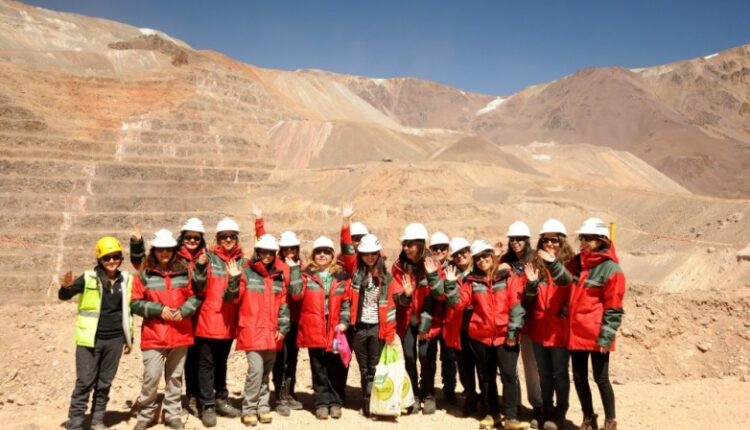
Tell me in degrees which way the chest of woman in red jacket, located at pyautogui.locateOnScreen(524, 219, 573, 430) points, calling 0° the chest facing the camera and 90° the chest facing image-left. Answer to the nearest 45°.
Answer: approximately 0°

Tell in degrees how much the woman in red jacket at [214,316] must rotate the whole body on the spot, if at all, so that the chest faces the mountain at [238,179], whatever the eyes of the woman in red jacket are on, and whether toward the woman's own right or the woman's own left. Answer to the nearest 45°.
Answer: approximately 135° to the woman's own left

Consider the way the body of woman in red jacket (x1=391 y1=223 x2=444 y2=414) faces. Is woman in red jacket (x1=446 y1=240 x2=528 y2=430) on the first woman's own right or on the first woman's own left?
on the first woman's own left

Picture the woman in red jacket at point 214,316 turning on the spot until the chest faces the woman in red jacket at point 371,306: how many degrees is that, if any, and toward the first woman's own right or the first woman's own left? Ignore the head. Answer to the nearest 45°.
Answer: approximately 45° to the first woman's own left

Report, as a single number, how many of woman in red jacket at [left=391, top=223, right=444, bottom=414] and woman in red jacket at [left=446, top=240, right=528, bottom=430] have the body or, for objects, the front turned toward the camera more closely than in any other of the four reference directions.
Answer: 2
